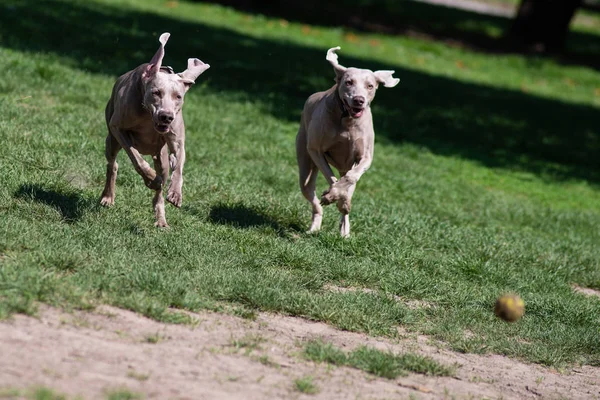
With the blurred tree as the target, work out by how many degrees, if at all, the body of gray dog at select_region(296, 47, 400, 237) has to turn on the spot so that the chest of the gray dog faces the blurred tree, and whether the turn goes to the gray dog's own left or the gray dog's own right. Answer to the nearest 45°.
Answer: approximately 135° to the gray dog's own left

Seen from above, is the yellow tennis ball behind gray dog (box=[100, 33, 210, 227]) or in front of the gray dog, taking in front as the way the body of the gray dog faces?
in front

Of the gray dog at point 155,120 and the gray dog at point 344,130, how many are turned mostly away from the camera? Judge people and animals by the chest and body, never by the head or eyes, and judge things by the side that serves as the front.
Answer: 0

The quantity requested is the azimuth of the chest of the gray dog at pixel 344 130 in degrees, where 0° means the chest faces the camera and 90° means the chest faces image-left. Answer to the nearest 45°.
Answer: approximately 315°

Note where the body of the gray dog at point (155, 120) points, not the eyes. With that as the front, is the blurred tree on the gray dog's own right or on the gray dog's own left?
on the gray dog's own left

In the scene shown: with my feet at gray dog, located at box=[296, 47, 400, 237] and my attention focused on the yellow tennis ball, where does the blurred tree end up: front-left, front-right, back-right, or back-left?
back-left

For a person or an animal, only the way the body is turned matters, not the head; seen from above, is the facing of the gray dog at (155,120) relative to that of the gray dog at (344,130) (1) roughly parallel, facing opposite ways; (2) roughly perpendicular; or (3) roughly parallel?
roughly parallel

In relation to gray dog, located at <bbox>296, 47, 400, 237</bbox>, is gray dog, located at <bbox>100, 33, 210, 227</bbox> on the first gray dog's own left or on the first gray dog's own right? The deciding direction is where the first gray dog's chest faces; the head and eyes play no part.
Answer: on the first gray dog's own right

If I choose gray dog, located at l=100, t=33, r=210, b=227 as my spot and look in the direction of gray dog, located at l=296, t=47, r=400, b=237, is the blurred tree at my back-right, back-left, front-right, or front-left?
front-left

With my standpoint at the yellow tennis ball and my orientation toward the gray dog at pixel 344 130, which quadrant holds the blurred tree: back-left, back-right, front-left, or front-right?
front-right

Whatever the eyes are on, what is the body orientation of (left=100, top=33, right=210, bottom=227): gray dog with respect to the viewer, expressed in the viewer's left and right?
facing the viewer and to the right of the viewer
